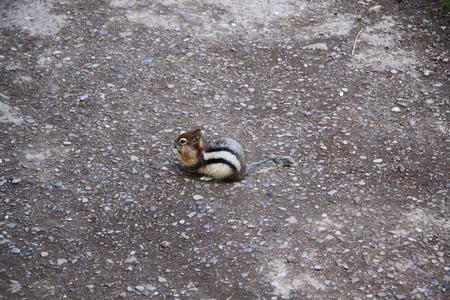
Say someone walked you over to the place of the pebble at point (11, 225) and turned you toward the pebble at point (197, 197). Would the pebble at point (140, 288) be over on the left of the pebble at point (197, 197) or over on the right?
right

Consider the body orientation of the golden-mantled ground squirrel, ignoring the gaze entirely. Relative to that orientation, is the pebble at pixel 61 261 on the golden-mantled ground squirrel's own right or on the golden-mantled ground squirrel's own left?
on the golden-mantled ground squirrel's own left

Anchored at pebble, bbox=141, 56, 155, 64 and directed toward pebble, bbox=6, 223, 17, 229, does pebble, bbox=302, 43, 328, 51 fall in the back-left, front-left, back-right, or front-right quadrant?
back-left

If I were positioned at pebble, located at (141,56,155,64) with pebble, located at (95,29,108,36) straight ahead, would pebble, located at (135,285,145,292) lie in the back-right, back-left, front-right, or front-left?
back-left

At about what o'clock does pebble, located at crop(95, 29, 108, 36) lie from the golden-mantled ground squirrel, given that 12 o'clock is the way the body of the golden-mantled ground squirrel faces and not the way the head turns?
The pebble is roughly at 2 o'clock from the golden-mantled ground squirrel.

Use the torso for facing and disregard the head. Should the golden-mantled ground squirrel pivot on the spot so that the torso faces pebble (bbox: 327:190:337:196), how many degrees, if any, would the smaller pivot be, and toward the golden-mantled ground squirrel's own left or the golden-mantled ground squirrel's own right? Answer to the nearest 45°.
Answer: approximately 180°

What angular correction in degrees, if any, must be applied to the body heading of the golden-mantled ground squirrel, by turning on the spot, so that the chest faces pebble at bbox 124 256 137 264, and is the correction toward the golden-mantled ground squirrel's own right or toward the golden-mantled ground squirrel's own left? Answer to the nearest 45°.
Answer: approximately 45° to the golden-mantled ground squirrel's own left

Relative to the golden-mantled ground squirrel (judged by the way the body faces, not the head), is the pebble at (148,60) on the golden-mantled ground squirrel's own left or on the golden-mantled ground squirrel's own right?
on the golden-mantled ground squirrel's own right

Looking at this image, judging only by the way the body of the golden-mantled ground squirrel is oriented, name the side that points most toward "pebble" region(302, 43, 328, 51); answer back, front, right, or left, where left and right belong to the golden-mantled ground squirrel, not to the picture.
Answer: right

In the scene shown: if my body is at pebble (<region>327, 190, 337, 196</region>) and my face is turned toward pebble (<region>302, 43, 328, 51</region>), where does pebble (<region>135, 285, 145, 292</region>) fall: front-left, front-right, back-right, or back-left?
back-left

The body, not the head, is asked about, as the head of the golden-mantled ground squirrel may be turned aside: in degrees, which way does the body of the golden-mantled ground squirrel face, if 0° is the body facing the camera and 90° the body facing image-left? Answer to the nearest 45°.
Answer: approximately 90°

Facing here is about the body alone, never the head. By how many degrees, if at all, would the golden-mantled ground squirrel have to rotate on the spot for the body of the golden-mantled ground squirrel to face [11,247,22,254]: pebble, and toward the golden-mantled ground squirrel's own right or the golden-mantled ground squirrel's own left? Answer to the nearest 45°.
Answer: approximately 45° to the golden-mantled ground squirrel's own left

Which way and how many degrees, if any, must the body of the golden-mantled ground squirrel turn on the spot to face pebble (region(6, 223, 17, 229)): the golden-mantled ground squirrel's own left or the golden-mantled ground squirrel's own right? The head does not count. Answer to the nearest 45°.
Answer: approximately 45° to the golden-mantled ground squirrel's own left
